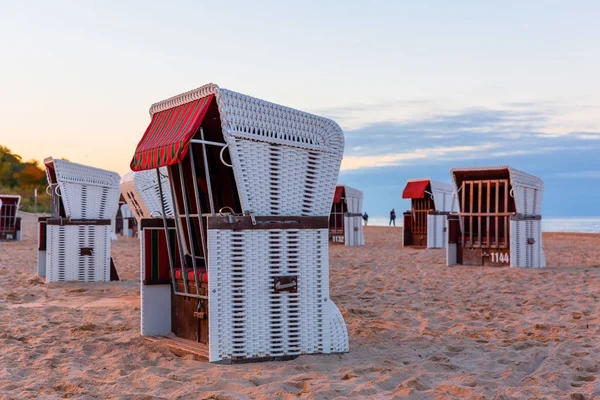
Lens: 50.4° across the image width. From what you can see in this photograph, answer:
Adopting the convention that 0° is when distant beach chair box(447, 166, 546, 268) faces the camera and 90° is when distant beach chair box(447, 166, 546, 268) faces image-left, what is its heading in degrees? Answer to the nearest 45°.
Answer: approximately 45°

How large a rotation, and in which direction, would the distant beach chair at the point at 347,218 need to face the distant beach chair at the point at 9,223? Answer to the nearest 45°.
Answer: approximately 45° to its right

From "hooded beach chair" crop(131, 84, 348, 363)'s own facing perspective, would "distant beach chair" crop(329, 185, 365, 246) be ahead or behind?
behind

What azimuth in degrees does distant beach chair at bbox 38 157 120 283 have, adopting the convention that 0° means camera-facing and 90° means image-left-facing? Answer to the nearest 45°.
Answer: approximately 90°

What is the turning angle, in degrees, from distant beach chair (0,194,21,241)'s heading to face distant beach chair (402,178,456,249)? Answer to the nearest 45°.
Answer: approximately 45° to its left

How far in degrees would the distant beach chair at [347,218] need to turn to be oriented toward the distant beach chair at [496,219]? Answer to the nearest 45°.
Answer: approximately 45° to its left

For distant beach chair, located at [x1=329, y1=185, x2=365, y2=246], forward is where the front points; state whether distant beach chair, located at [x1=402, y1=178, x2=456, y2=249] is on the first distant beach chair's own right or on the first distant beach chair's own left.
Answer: on the first distant beach chair's own left

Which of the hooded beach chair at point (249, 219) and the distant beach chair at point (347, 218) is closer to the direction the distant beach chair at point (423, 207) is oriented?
the hooded beach chair

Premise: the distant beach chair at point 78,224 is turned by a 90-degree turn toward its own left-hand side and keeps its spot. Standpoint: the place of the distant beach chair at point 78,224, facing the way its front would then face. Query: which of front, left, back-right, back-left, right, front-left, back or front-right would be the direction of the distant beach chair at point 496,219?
left

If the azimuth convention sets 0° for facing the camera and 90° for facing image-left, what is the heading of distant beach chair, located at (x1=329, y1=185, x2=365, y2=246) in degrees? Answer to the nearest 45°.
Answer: approximately 45°

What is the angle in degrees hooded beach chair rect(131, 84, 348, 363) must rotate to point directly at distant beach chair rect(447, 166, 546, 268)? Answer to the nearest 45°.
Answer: approximately 180°
